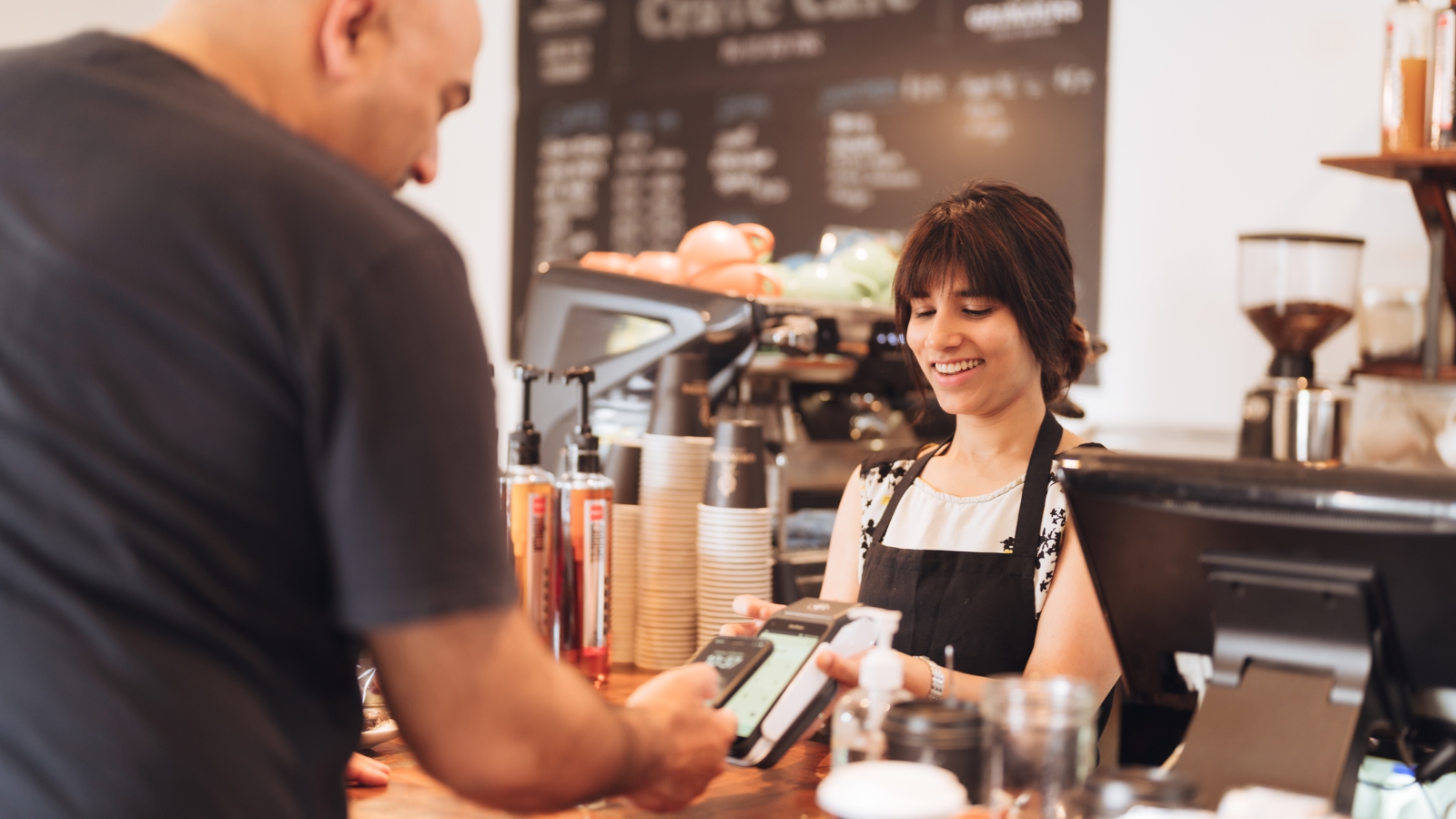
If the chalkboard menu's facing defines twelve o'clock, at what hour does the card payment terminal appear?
The card payment terminal is roughly at 12 o'clock from the chalkboard menu.

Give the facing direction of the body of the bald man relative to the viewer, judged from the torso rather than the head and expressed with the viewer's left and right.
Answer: facing away from the viewer and to the right of the viewer

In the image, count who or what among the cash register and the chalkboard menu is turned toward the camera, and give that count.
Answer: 1

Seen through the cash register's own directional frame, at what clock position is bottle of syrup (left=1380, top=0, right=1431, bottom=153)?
The bottle of syrup is roughly at 12 o'clock from the cash register.

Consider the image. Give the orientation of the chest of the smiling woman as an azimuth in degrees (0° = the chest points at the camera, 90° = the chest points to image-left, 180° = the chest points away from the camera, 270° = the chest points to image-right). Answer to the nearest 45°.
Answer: approximately 45°

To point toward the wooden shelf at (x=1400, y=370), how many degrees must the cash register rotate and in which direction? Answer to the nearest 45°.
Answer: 0° — it already faces it

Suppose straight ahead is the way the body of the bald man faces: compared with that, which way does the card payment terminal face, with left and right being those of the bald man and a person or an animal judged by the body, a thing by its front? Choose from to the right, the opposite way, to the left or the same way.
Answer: the opposite way

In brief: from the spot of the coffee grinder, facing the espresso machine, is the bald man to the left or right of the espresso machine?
left

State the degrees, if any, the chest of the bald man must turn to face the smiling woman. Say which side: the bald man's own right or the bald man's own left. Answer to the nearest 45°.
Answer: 0° — they already face them

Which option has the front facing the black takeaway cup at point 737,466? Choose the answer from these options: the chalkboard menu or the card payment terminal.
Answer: the chalkboard menu
